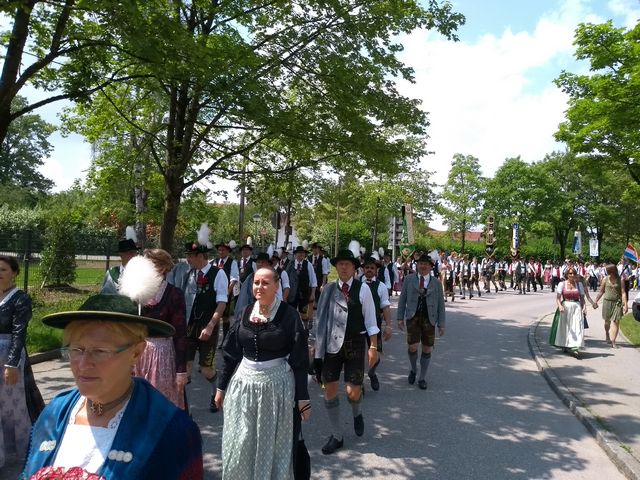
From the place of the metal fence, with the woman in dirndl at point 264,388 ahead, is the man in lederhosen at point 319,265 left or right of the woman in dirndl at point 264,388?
left

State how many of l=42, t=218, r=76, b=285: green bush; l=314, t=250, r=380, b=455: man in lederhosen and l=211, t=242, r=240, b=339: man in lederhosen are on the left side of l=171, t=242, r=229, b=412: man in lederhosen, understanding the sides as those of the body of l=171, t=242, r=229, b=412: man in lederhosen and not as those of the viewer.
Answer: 1

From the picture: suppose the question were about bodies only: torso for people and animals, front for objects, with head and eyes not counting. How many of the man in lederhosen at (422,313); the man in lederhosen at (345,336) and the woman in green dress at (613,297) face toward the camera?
3

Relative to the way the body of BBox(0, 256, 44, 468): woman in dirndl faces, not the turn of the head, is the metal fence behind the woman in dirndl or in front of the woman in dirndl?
behind

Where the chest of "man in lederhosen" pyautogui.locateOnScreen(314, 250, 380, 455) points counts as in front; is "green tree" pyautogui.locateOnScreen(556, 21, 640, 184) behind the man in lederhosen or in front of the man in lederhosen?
behind

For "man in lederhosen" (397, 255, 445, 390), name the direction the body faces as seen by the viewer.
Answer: toward the camera

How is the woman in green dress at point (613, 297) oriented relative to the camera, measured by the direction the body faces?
toward the camera

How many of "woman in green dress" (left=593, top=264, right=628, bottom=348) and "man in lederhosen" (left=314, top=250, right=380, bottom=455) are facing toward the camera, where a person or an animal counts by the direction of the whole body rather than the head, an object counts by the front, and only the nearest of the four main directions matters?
2

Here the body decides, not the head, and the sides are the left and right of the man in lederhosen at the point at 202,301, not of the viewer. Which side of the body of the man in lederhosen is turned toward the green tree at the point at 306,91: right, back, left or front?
back

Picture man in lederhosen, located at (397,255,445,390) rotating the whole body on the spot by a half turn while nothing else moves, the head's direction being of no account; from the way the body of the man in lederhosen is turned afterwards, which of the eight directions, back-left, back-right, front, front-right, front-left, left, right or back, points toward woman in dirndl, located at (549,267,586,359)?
front-right

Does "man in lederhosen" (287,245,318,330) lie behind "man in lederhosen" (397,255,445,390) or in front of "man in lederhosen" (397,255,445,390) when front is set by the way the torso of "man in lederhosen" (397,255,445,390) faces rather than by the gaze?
behind

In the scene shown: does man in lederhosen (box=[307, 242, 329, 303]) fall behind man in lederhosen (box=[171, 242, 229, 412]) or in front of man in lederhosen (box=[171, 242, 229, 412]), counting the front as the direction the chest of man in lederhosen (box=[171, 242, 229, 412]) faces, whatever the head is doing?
behind

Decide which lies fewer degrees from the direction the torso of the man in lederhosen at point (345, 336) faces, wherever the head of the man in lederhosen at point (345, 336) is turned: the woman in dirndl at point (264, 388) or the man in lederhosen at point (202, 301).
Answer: the woman in dirndl

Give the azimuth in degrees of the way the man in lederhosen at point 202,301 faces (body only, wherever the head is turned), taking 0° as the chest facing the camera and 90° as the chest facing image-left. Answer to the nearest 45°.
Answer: approximately 45°
